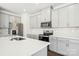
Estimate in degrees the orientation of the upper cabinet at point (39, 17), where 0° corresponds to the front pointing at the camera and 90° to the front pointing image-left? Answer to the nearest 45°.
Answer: approximately 45°

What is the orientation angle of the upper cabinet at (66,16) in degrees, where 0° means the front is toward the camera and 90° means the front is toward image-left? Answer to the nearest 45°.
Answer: approximately 45°

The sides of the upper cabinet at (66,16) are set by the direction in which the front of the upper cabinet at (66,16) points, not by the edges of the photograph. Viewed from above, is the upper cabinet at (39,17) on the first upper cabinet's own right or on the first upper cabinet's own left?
on the first upper cabinet's own right

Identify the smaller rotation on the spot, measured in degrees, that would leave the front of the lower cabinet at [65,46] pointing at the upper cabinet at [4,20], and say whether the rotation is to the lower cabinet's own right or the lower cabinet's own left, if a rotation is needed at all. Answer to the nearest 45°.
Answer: approximately 45° to the lower cabinet's own right

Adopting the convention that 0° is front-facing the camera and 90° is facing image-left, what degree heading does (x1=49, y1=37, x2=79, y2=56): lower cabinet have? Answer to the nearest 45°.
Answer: approximately 45°

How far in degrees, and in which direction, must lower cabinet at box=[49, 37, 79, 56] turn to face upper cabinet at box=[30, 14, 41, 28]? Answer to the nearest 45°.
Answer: approximately 90° to its right
